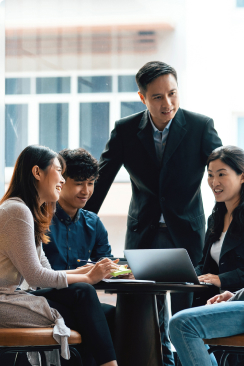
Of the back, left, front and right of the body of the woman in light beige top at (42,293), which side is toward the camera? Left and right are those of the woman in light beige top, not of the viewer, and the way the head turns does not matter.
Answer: right

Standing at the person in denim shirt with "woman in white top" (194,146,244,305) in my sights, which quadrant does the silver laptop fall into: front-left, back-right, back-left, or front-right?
front-right

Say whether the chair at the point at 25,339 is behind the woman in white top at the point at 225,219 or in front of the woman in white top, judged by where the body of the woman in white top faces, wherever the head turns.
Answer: in front

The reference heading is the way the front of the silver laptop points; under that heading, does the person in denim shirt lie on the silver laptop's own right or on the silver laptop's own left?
on the silver laptop's own left

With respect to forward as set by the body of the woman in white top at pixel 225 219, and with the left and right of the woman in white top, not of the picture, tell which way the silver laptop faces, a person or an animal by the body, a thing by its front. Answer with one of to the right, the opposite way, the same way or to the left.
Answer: the opposite way

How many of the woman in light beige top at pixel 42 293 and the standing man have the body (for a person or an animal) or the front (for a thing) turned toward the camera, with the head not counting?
1

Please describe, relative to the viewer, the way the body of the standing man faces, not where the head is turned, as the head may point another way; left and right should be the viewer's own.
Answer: facing the viewer

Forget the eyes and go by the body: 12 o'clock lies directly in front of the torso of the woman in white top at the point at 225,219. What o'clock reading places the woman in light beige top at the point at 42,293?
the woman in light beige top at the point at 42,293 is roughly at 12 o'clock from the woman in white top at the point at 225,219.

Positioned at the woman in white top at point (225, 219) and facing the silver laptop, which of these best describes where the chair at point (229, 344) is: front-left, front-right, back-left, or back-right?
front-left

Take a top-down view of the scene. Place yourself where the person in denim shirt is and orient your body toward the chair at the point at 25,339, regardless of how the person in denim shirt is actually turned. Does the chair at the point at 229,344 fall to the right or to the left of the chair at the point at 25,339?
left

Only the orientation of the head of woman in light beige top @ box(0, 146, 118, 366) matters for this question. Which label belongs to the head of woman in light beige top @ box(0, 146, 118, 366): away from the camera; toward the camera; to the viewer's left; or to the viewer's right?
to the viewer's right
